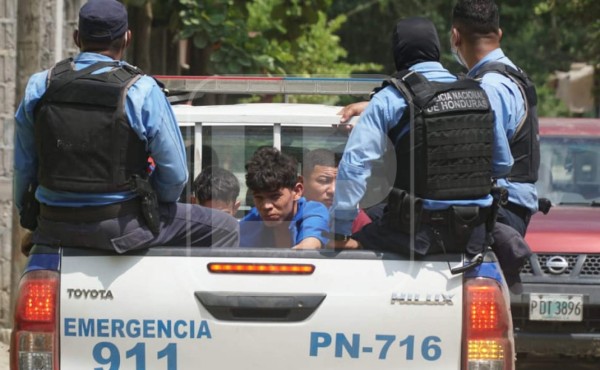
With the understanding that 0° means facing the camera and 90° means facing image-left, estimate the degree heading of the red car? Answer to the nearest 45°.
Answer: approximately 0°

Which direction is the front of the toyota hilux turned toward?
away from the camera

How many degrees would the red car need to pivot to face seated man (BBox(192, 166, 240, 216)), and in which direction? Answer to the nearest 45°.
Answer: approximately 45° to its right

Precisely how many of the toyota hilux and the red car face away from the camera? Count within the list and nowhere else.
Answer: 1

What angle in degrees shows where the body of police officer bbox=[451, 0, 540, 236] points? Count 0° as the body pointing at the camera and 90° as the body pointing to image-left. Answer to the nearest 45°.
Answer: approximately 135°

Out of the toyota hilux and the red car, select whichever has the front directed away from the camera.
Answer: the toyota hilux

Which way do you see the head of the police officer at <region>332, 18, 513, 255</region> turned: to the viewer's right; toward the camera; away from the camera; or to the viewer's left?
away from the camera

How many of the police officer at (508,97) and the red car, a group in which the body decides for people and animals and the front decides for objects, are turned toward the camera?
1

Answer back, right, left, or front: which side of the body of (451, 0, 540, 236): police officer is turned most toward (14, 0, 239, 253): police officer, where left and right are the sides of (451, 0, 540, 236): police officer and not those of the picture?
left
